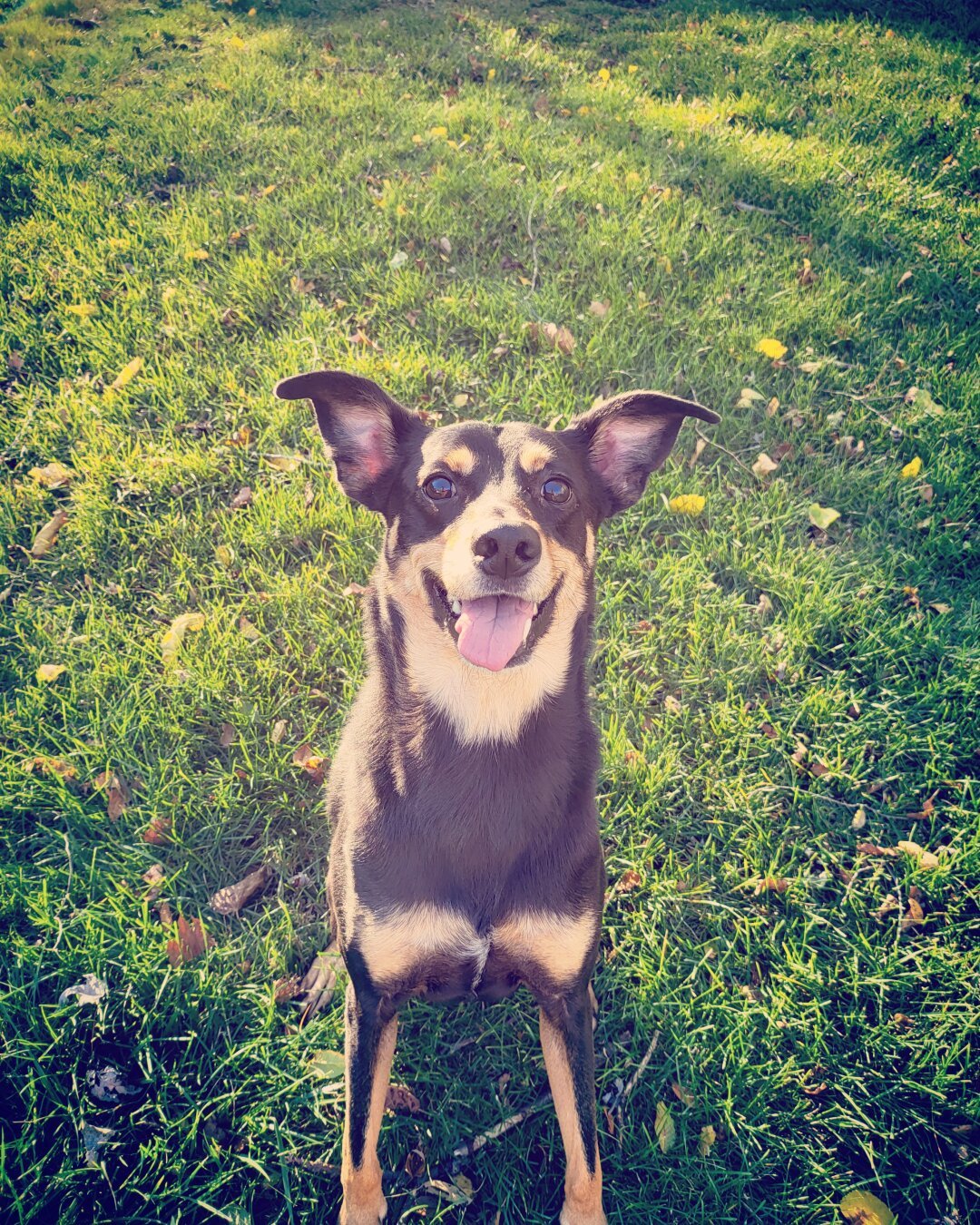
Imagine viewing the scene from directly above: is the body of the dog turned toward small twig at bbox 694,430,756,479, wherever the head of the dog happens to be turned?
no

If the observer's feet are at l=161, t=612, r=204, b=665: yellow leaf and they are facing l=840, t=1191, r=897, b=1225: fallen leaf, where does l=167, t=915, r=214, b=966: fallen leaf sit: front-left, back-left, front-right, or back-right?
front-right

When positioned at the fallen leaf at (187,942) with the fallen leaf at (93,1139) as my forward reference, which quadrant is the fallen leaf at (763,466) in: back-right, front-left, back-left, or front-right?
back-left

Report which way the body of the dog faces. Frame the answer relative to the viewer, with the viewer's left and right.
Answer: facing the viewer

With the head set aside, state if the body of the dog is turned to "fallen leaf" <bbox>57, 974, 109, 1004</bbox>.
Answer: no

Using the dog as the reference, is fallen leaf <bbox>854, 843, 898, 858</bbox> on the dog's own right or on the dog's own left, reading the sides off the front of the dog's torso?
on the dog's own left

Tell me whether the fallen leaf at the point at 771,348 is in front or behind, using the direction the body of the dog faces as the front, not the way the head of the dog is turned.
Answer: behind

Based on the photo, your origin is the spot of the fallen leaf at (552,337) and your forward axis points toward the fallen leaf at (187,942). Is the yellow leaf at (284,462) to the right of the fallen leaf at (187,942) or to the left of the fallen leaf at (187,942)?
right

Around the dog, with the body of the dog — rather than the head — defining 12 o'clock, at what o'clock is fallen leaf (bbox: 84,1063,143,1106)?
The fallen leaf is roughly at 2 o'clock from the dog.

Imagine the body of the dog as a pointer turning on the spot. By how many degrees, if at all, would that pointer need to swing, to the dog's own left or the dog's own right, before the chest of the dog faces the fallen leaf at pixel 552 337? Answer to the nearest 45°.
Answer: approximately 180°
